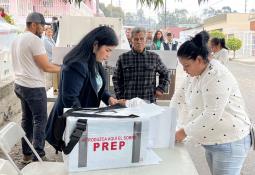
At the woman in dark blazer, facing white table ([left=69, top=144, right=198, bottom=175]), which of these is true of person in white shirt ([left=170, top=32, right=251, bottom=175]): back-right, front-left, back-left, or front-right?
front-left

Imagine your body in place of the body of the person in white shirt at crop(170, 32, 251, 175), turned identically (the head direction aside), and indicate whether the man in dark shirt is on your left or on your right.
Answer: on your right

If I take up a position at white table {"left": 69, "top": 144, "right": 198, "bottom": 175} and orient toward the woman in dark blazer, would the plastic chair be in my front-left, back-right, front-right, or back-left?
front-left

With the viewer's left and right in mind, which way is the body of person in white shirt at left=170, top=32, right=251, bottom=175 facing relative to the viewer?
facing the viewer and to the left of the viewer

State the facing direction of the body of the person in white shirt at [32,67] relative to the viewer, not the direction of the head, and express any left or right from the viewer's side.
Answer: facing away from the viewer and to the right of the viewer

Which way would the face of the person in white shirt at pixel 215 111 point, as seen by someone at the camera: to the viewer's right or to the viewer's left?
to the viewer's left

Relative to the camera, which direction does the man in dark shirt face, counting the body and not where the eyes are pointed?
toward the camera

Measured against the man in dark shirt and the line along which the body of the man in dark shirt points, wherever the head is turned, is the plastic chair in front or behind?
in front

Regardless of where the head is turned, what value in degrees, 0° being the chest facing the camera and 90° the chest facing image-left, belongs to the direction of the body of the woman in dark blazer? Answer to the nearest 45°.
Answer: approximately 315°
